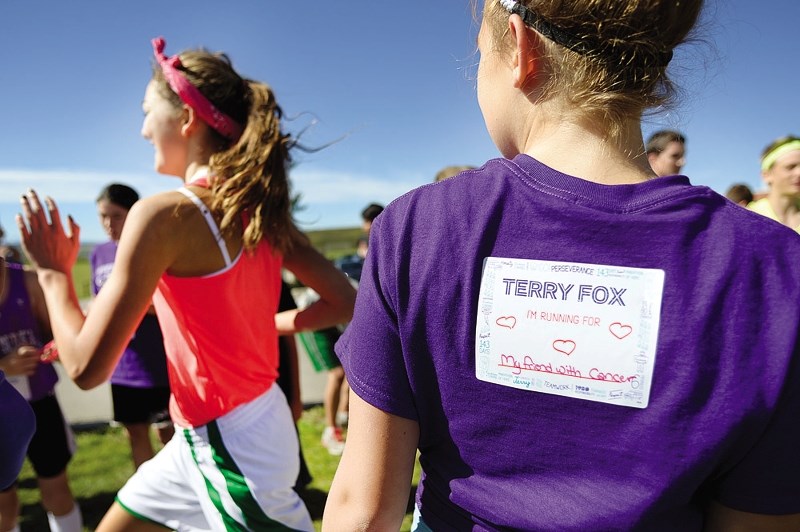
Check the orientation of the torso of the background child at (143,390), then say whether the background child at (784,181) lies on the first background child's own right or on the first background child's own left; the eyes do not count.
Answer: on the first background child's own left

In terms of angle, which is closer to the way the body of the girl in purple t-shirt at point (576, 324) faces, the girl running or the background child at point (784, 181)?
the background child

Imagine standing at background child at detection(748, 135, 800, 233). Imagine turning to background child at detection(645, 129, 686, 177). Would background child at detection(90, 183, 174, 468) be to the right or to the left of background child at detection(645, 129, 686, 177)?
left

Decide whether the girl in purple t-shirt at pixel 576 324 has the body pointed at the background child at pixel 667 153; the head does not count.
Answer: yes

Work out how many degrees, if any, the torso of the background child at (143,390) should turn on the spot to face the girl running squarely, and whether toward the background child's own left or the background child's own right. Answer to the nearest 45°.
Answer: approximately 45° to the background child's own left

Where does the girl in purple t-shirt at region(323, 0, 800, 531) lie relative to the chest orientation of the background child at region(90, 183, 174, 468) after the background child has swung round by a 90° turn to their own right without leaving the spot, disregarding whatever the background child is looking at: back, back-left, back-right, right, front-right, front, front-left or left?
back-left

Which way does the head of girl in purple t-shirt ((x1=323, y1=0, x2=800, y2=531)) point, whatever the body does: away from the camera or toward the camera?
away from the camera

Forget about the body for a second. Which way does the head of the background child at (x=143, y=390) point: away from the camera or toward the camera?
toward the camera

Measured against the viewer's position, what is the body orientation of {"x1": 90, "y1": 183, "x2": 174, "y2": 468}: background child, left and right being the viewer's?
facing the viewer and to the left of the viewer

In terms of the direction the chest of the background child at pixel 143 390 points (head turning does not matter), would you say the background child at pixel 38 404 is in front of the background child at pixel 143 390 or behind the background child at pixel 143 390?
in front

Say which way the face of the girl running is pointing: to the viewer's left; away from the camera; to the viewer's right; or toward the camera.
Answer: to the viewer's left

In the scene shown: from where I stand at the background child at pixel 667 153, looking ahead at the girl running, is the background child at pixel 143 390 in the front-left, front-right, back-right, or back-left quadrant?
front-right

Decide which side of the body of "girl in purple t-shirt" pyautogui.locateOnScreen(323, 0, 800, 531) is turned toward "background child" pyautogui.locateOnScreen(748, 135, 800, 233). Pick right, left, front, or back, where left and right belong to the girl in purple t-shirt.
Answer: front

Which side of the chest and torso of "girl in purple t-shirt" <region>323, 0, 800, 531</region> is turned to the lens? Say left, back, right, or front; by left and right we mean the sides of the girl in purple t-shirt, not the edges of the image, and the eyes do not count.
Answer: back

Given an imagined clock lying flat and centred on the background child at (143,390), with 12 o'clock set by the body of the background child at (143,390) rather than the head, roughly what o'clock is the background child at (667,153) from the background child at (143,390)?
the background child at (667,153) is roughly at 8 o'clock from the background child at (143,390).
